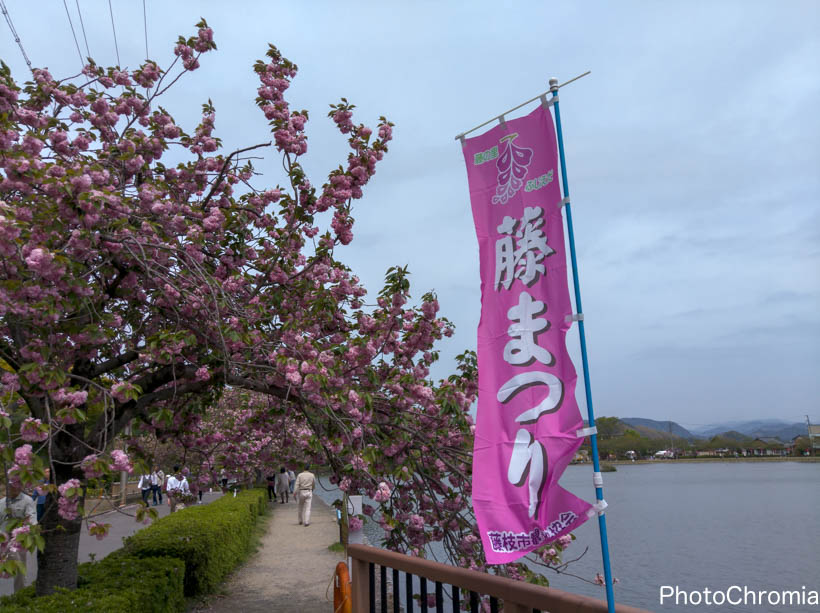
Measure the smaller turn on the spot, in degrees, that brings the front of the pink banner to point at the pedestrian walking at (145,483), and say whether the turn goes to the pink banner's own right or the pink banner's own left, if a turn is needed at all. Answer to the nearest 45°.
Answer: approximately 135° to the pink banner's own right

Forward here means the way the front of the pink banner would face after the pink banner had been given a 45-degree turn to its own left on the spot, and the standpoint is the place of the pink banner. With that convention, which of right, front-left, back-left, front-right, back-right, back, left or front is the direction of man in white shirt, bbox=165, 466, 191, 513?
back

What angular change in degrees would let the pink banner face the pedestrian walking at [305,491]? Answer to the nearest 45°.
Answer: approximately 135° to its right
